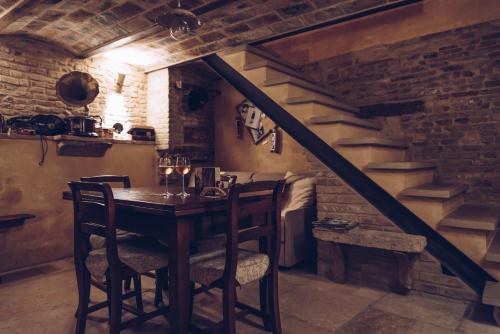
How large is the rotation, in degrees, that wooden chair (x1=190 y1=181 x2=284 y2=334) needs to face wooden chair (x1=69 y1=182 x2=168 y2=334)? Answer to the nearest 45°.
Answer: approximately 45° to its left

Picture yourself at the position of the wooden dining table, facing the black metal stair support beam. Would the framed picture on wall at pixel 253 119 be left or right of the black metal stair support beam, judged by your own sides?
left

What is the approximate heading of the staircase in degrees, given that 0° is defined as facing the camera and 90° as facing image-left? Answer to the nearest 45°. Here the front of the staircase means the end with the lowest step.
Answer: approximately 315°

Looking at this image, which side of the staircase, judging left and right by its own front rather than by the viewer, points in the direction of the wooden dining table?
right

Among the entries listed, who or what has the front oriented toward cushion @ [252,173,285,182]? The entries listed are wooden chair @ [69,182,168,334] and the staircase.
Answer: the wooden chair

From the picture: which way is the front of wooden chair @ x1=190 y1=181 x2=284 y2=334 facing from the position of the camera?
facing away from the viewer and to the left of the viewer

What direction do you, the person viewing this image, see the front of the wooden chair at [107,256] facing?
facing away from the viewer and to the right of the viewer

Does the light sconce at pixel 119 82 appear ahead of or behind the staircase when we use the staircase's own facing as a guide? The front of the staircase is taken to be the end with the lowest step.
behind
